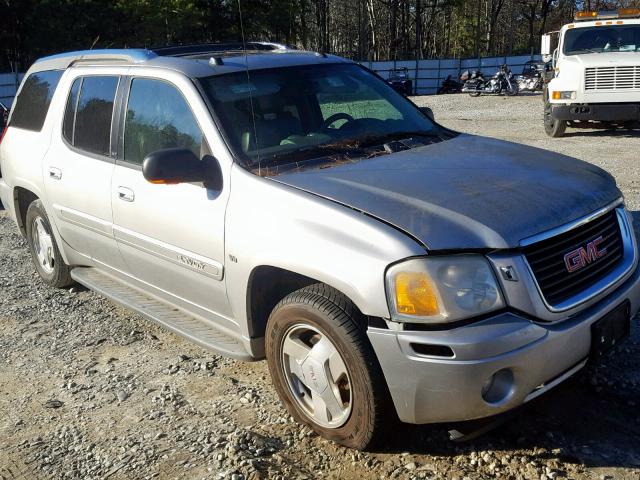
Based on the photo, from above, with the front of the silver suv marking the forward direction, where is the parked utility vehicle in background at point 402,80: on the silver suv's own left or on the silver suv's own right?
on the silver suv's own left

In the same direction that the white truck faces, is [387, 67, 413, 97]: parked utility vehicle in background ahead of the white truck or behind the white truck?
behind

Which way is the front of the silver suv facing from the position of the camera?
facing the viewer and to the right of the viewer

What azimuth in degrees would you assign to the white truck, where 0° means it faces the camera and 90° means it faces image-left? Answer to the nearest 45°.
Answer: approximately 0°

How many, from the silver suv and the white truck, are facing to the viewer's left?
0

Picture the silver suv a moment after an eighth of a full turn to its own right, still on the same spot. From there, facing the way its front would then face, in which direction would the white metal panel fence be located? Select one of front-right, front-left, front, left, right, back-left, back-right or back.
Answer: back

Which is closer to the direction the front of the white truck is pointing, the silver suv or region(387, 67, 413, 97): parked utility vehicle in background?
the silver suv

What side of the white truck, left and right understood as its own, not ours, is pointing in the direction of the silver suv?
front
